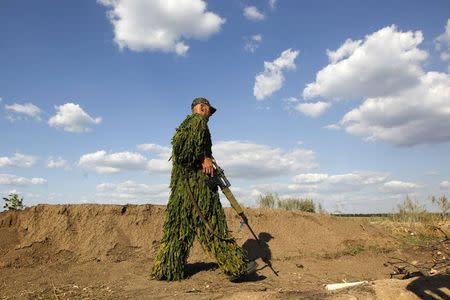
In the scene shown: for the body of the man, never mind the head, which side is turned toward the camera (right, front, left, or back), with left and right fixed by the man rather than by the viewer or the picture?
right
